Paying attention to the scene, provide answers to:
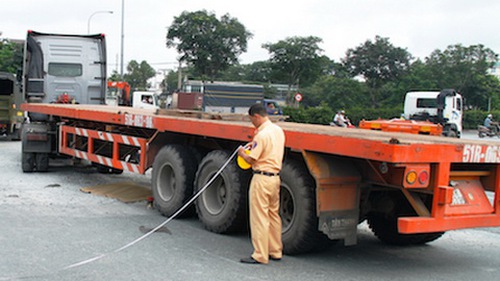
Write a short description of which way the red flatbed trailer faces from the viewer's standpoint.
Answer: facing away from the viewer and to the left of the viewer

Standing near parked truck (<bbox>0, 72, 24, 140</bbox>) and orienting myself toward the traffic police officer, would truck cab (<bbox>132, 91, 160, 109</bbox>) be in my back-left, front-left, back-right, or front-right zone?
back-left

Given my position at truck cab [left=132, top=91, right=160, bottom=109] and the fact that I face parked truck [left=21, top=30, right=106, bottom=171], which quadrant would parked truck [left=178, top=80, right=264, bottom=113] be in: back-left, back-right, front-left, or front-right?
back-left

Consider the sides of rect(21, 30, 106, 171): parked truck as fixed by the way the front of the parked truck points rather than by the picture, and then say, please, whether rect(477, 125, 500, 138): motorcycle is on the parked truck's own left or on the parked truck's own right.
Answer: on the parked truck's own right

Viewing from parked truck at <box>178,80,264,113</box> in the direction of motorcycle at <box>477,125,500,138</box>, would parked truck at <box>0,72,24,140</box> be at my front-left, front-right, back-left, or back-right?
back-right

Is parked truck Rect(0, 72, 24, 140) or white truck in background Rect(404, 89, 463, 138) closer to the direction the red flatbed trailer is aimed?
the parked truck
